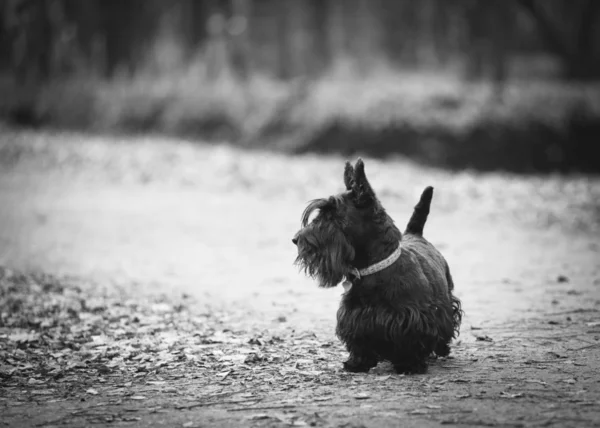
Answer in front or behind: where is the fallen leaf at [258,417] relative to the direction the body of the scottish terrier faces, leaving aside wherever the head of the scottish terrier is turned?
in front

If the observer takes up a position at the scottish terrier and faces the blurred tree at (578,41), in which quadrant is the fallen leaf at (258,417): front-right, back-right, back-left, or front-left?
back-left

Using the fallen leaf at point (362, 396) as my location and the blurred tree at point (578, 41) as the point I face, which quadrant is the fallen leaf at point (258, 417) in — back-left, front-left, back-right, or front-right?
back-left

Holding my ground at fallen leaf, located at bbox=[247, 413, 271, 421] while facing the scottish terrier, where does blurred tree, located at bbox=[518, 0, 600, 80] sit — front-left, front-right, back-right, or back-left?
front-left

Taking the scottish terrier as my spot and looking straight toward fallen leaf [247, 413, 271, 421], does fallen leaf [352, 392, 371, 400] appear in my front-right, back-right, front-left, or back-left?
front-left

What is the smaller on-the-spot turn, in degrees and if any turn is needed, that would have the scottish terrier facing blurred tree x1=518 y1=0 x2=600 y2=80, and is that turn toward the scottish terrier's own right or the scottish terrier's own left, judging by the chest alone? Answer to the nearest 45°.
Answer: approximately 135° to the scottish terrier's own right
